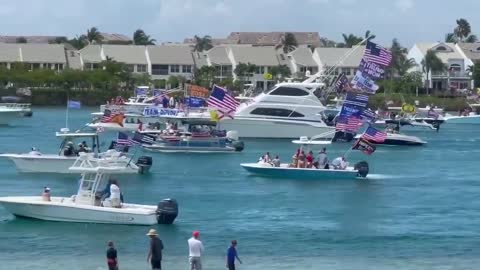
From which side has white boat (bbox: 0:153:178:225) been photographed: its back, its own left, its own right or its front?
left

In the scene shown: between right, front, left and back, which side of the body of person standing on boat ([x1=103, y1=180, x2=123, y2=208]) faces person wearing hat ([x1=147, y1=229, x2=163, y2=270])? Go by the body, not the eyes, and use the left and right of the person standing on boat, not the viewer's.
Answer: left

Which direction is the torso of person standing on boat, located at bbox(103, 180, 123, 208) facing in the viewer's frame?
to the viewer's left

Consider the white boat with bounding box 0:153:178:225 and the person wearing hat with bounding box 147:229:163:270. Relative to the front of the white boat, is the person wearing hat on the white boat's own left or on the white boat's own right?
on the white boat's own left
